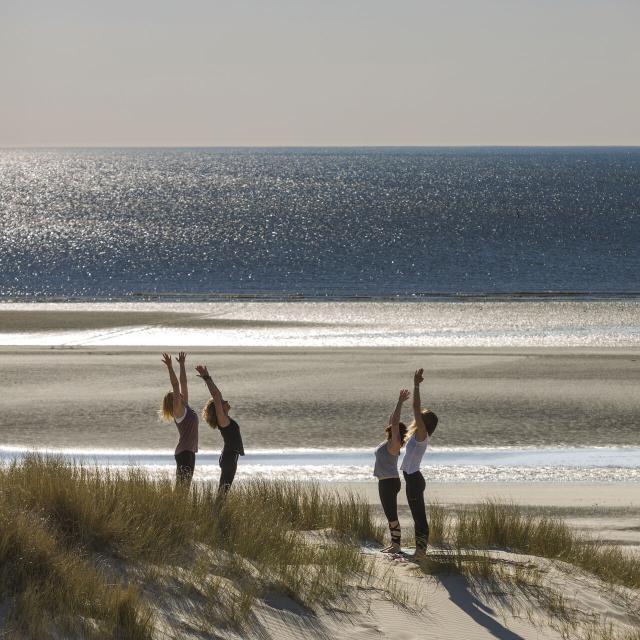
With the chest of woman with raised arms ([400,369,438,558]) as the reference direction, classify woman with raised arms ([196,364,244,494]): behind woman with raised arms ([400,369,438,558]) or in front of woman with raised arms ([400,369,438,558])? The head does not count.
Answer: in front

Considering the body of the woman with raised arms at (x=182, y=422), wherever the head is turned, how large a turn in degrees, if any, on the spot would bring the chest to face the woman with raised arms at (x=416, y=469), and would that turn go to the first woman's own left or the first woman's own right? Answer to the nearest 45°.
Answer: approximately 45° to the first woman's own right
